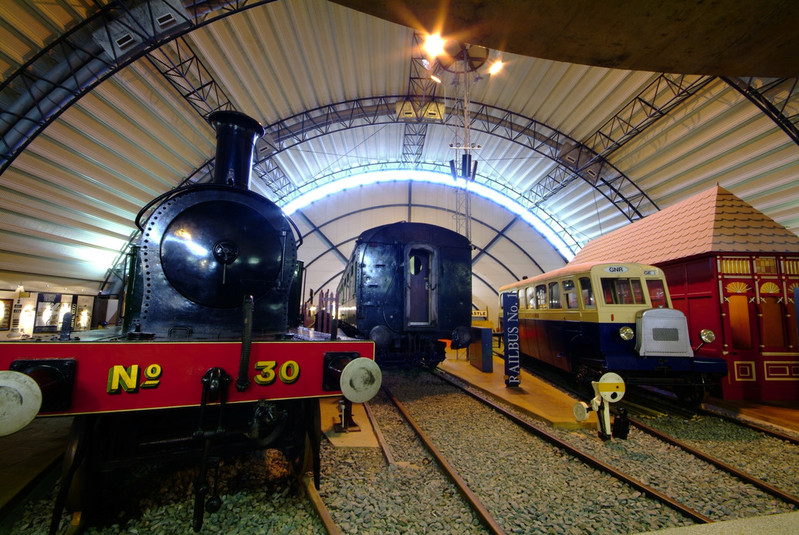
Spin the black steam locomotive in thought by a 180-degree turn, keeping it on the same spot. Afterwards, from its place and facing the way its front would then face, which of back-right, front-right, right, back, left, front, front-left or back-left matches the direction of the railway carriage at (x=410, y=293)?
front-right

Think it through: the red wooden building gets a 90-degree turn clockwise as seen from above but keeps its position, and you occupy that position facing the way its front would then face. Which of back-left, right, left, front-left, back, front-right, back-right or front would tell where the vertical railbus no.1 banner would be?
front-left

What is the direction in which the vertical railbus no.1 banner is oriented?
toward the camera

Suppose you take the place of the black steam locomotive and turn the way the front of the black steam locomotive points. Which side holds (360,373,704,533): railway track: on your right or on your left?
on your left

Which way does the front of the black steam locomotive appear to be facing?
toward the camera

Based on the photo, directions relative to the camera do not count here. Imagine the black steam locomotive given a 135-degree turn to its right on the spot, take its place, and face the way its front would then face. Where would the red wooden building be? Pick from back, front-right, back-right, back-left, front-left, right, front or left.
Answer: back-right

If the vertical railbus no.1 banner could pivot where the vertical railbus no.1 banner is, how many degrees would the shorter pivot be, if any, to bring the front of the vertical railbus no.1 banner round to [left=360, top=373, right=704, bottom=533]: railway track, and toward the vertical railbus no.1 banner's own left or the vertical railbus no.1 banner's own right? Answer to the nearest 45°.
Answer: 0° — it already faces it

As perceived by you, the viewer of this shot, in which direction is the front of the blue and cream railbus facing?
facing the viewer and to the right of the viewer

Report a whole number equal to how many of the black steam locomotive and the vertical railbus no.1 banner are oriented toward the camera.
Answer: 2

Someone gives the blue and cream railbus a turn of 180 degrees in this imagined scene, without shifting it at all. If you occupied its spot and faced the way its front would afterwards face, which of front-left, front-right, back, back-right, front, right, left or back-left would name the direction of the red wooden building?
right
